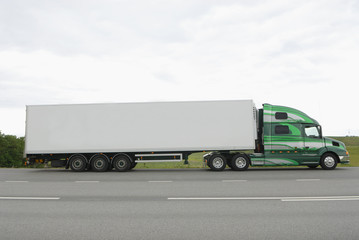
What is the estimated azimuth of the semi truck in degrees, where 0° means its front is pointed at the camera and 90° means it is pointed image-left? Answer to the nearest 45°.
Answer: approximately 270°
